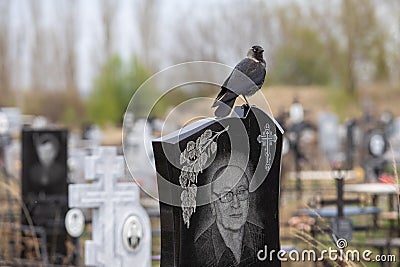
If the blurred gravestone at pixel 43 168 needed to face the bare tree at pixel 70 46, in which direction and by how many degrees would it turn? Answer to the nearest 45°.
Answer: approximately 180°

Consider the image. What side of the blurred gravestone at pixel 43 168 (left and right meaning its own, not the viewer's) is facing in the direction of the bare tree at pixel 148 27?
back

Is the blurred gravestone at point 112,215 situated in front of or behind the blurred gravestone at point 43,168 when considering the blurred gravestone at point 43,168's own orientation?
in front

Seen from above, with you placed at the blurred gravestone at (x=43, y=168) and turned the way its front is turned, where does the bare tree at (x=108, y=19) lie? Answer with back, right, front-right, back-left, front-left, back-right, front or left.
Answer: back

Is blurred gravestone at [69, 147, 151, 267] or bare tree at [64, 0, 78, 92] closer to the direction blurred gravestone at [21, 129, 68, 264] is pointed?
the blurred gravestone

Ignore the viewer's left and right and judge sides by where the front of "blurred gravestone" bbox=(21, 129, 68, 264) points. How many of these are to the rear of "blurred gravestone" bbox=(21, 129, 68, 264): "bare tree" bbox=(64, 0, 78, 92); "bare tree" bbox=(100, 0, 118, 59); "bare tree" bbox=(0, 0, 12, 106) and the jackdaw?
3

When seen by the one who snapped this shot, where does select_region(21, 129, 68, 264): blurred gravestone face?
facing the viewer

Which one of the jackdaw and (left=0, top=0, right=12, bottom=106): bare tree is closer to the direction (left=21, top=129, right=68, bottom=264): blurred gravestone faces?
the jackdaw

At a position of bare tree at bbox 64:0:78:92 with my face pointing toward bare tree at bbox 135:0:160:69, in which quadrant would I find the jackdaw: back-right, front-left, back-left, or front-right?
front-right

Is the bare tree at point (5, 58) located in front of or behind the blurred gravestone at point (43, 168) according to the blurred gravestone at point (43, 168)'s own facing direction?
behind

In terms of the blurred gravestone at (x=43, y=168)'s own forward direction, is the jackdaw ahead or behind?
ahead

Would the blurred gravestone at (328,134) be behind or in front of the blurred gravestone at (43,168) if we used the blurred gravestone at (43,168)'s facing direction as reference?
behind

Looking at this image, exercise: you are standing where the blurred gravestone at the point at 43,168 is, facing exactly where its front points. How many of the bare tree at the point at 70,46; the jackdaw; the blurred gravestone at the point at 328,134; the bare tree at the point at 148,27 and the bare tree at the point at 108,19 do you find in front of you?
1

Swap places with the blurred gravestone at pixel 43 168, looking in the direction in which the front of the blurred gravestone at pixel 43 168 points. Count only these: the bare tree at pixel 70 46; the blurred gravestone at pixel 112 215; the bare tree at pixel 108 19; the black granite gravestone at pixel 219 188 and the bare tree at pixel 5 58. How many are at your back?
3
